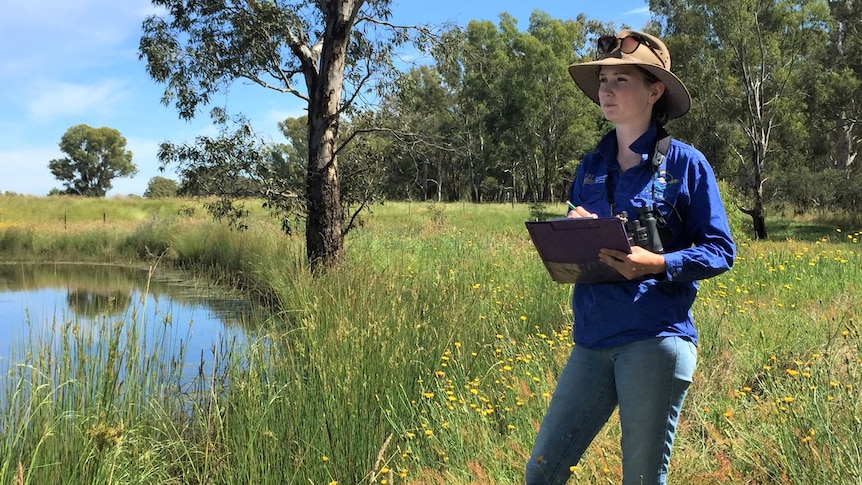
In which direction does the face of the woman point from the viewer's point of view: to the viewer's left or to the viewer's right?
to the viewer's left

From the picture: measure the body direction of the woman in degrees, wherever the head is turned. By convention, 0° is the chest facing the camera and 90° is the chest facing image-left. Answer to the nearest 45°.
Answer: approximately 45°

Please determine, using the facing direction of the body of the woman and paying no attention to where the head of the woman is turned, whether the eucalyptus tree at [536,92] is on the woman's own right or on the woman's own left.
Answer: on the woman's own right

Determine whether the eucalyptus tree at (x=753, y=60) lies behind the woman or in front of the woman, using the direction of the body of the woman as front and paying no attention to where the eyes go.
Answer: behind

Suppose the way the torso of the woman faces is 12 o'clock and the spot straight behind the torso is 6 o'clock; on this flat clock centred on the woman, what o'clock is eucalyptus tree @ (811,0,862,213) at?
The eucalyptus tree is roughly at 5 o'clock from the woman.
